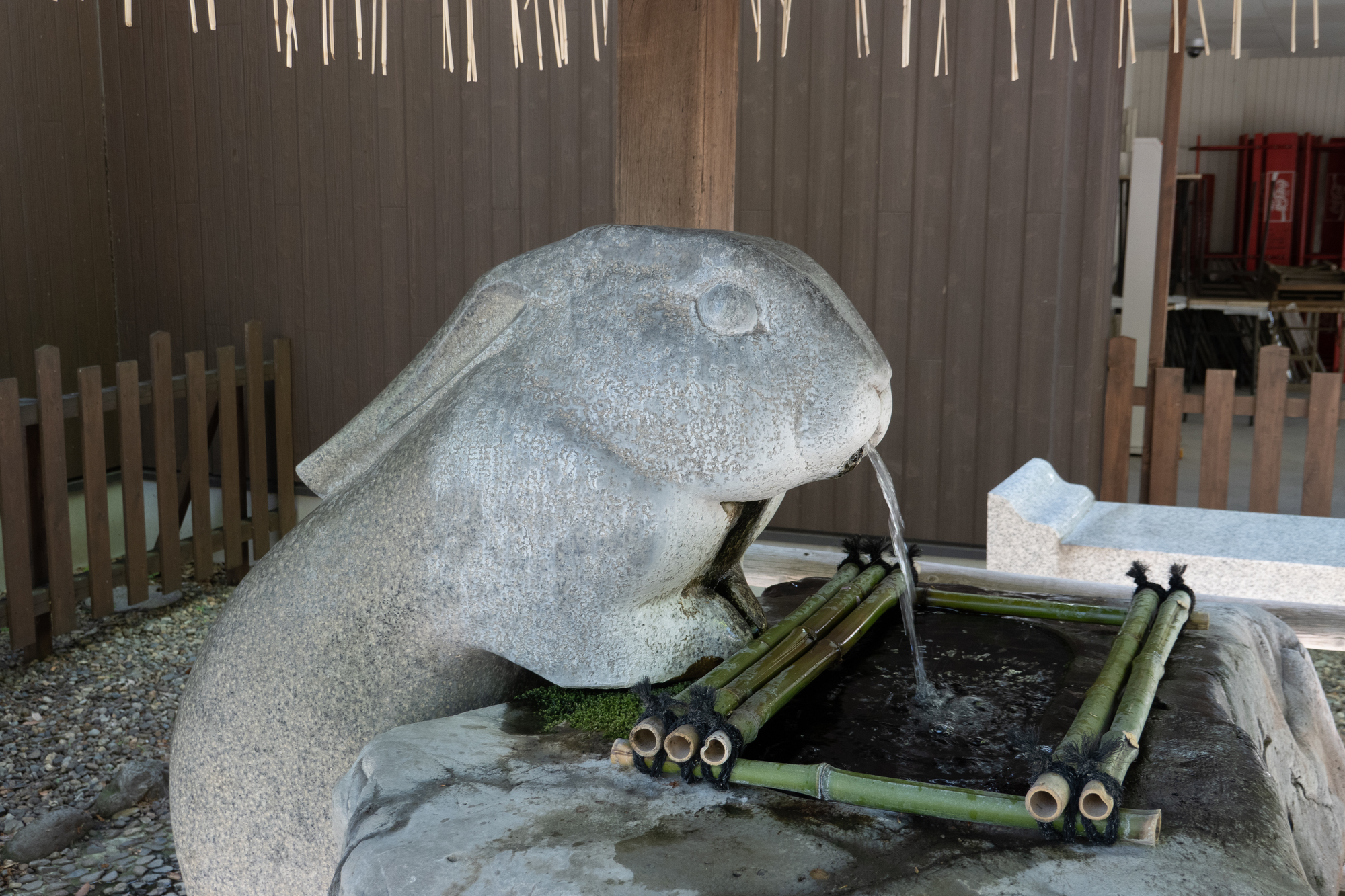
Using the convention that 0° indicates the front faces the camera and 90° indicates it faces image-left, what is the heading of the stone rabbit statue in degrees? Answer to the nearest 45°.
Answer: approximately 270°

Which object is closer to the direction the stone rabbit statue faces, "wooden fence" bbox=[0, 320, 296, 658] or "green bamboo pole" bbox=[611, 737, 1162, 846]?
the green bamboo pole

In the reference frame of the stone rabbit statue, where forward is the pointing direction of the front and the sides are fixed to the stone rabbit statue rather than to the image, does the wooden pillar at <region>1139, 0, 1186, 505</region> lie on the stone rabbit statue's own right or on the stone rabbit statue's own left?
on the stone rabbit statue's own left

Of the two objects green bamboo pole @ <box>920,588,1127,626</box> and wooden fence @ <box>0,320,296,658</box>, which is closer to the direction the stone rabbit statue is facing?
the green bamboo pole

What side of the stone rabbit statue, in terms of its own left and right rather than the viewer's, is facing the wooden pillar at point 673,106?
left
